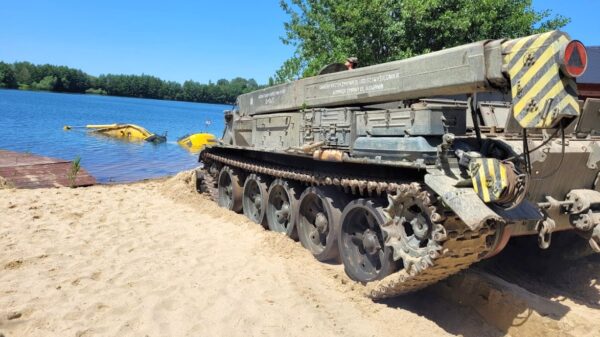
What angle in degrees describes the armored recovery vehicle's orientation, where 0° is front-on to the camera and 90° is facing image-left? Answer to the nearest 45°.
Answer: approximately 135°

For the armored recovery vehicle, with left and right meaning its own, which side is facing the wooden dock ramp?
front
